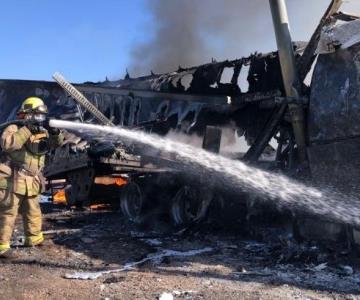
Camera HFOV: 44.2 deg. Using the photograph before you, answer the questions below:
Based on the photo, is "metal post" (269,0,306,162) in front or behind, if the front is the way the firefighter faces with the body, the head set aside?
in front

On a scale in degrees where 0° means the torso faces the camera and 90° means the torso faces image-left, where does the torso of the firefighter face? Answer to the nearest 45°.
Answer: approximately 315°

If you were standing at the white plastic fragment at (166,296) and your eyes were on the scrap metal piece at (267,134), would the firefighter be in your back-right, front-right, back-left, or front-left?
front-left

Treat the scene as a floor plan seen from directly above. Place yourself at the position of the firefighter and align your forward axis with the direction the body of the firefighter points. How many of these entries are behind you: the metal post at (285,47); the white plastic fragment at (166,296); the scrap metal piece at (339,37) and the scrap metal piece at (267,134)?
0

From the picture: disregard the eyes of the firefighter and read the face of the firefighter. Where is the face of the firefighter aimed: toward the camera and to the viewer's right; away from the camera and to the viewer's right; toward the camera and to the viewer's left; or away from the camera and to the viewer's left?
toward the camera and to the viewer's right

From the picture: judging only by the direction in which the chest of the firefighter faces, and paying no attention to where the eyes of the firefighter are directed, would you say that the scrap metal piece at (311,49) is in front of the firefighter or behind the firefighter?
in front

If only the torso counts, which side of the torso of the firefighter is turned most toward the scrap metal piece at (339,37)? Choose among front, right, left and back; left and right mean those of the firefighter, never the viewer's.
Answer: front

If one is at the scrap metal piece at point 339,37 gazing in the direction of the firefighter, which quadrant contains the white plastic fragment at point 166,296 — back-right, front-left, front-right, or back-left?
front-left

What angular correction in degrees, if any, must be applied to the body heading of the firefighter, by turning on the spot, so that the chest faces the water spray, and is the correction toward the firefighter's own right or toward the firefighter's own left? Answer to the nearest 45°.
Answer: approximately 45° to the firefighter's own left
